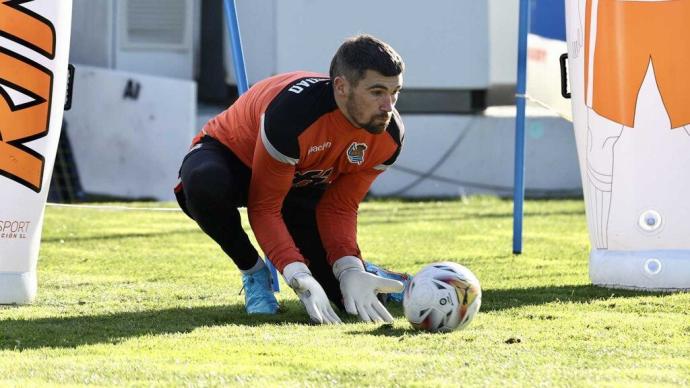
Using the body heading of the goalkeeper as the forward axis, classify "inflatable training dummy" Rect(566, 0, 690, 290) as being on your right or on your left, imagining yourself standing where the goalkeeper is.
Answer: on your left

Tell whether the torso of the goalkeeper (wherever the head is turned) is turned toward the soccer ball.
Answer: yes

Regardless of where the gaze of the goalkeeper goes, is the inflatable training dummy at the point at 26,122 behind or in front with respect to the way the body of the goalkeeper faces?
behind

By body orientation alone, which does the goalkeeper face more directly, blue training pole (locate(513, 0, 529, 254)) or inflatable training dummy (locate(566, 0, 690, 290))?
the inflatable training dummy

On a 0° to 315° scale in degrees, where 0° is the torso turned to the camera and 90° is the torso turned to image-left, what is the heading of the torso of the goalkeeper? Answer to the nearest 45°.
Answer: approximately 315°

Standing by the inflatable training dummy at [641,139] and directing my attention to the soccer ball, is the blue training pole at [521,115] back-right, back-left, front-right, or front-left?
back-right

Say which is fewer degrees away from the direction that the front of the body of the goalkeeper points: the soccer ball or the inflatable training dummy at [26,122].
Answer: the soccer ball

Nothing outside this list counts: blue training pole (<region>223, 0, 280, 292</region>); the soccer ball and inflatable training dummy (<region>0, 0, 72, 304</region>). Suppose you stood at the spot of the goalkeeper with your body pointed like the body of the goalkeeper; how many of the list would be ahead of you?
1
